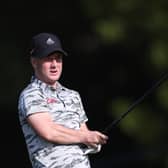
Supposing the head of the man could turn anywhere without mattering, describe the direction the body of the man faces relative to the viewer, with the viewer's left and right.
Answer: facing the viewer and to the right of the viewer

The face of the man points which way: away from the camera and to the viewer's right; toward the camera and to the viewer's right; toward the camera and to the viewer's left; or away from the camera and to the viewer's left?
toward the camera and to the viewer's right
